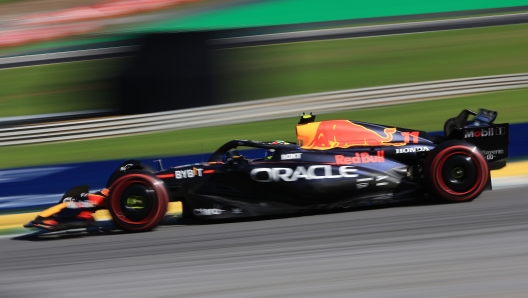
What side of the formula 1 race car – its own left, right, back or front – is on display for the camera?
left

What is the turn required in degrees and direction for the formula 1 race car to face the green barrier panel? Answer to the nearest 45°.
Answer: approximately 90° to its right

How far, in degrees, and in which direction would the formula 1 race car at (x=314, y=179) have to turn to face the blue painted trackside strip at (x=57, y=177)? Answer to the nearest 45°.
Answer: approximately 45° to its right

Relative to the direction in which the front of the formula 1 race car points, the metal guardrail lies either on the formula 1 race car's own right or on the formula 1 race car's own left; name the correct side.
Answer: on the formula 1 race car's own right

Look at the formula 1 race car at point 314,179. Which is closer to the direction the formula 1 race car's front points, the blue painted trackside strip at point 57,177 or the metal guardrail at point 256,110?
the blue painted trackside strip
